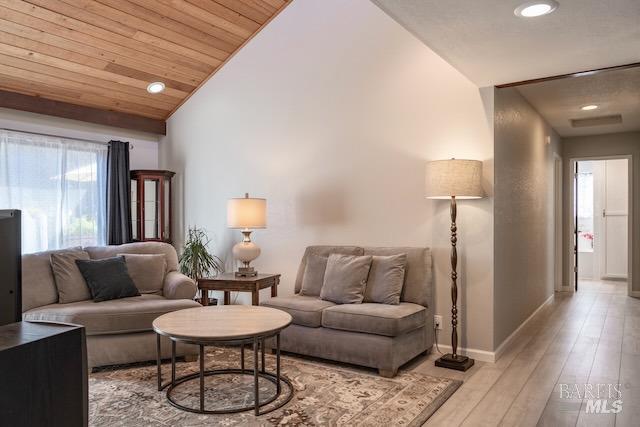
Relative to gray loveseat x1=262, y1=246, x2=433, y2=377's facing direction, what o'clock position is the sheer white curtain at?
The sheer white curtain is roughly at 2 o'clock from the gray loveseat.

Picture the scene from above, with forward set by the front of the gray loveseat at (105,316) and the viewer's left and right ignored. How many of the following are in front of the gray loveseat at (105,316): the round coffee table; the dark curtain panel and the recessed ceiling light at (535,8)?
2

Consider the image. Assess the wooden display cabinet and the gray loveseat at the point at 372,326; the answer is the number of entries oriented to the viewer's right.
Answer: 0

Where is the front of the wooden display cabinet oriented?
toward the camera

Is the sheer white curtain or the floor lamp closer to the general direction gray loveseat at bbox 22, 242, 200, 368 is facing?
the floor lamp

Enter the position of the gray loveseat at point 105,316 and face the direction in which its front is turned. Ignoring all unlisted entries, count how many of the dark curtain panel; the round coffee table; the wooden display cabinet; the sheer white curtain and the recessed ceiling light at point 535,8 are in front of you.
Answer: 2

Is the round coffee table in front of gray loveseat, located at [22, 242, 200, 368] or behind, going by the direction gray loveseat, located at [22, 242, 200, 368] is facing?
in front

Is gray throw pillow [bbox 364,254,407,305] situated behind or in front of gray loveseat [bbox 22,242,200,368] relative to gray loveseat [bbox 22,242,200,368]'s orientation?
in front

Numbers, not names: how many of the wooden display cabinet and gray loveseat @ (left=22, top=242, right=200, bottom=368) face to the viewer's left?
0

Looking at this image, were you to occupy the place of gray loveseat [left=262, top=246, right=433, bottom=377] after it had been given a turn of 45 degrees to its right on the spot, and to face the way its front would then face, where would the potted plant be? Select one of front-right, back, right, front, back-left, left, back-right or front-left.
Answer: front-right

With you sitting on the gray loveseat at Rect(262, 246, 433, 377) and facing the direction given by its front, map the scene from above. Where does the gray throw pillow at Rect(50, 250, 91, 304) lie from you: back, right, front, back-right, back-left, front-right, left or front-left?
front-right

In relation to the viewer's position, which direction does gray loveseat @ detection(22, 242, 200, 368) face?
facing the viewer and to the right of the viewer

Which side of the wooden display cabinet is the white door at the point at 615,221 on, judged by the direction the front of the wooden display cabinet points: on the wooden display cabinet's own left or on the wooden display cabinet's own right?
on the wooden display cabinet's own left

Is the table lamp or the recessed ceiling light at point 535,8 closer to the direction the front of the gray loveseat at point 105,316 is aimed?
the recessed ceiling light

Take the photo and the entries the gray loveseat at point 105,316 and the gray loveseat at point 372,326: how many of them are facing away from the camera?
0

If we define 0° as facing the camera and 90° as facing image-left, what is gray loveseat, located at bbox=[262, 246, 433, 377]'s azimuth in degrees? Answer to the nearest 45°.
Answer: approximately 45°
